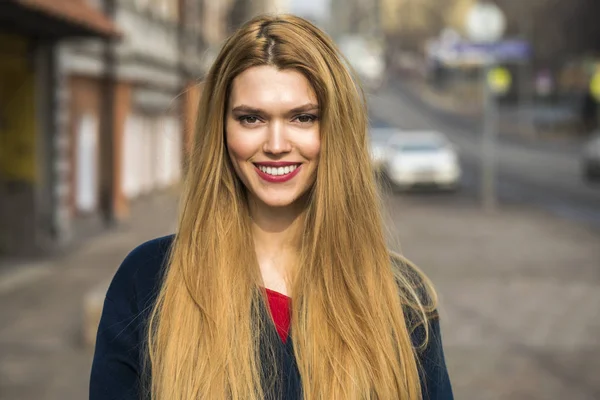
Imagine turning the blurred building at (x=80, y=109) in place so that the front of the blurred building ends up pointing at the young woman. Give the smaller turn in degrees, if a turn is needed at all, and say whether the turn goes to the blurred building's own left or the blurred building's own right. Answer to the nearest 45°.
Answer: approximately 45° to the blurred building's own right

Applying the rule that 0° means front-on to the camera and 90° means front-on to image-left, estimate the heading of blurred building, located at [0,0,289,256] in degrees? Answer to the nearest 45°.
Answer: approximately 315°

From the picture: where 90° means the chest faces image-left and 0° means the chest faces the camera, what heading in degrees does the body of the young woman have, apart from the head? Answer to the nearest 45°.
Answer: approximately 0°

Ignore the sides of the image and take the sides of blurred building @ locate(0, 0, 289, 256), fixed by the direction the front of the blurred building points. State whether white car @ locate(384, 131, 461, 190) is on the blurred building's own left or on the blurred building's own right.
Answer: on the blurred building's own left

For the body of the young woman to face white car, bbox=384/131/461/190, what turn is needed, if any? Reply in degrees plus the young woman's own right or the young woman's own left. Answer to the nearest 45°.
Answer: approximately 180°
